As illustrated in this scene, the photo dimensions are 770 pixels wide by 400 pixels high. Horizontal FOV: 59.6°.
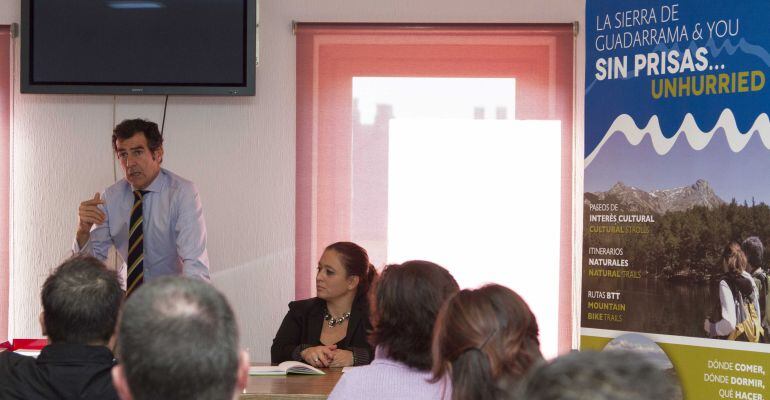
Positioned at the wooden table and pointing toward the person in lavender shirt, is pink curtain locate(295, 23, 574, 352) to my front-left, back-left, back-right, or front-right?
back-left

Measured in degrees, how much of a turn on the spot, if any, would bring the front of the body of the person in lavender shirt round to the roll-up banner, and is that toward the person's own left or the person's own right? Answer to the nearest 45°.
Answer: approximately 90° to the person's own right

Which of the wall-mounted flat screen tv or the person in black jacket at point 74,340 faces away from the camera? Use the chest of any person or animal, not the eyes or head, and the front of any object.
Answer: the person in black jacket

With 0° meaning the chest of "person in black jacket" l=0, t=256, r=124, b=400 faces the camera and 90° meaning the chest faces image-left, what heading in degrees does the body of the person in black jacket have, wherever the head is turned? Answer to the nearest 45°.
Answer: approximately 180°

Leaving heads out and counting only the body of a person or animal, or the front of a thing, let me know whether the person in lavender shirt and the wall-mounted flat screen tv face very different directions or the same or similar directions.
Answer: very different directions

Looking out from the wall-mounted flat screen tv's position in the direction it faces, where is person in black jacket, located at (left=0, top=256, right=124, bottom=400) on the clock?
The person in black jacket is roughly at 12 o'clock from the wall-mounted flat screen tv.

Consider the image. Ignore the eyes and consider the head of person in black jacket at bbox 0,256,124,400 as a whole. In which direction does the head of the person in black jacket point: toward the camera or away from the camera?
away from the camera

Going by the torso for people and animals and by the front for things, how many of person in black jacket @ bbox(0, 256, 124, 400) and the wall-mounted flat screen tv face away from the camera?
1

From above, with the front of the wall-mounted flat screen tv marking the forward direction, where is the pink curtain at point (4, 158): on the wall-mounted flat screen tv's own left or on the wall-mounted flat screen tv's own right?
on the wall-mounted flat screen tv's own right

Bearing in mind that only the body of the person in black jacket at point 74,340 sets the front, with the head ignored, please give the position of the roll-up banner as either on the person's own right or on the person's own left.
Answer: on the person's own right

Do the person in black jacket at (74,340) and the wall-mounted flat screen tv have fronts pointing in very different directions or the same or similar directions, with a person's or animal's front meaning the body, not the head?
very different directions

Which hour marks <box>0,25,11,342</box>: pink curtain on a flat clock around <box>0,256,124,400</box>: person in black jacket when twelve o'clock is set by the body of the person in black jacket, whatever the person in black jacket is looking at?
The pink curtain is roughly at 12 o'clock from the person in black jacket.
